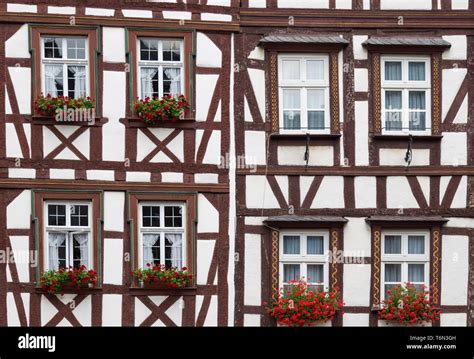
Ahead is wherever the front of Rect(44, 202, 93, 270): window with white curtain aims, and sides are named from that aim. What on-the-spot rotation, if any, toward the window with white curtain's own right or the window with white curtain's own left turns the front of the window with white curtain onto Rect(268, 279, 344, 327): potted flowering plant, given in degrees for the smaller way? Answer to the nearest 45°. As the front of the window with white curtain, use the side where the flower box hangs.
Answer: approximately 90° to the window with white curtain's own left

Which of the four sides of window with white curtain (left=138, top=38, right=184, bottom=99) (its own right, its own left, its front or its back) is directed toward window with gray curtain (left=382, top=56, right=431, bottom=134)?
left

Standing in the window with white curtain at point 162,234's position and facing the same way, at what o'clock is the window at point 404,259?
The window is roughly at 9 o'clock from the window with white curtain.

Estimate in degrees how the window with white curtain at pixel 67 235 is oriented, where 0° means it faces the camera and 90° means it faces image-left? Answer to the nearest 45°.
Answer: approximately 0°

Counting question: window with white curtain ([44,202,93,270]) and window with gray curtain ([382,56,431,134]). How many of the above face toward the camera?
2

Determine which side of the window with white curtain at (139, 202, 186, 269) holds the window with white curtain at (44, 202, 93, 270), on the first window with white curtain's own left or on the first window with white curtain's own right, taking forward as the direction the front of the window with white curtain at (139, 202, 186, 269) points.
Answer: on the first window with white curtain's own right

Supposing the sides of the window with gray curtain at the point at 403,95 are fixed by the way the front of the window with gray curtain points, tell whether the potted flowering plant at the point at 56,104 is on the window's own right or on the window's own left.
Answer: on the window's own right

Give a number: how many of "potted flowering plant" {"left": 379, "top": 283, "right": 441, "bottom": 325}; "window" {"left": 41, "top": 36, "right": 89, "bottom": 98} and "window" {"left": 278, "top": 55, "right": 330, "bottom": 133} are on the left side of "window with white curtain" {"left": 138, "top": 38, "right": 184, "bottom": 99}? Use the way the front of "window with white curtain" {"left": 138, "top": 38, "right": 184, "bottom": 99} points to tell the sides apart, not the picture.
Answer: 2

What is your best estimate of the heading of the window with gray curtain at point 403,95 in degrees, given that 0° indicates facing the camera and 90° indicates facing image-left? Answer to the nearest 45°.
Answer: approximately 0°

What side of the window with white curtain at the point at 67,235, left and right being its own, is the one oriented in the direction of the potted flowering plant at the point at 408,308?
left
